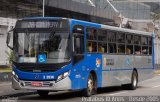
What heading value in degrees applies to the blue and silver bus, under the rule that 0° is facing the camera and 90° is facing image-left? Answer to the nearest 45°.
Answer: approximately 45°
